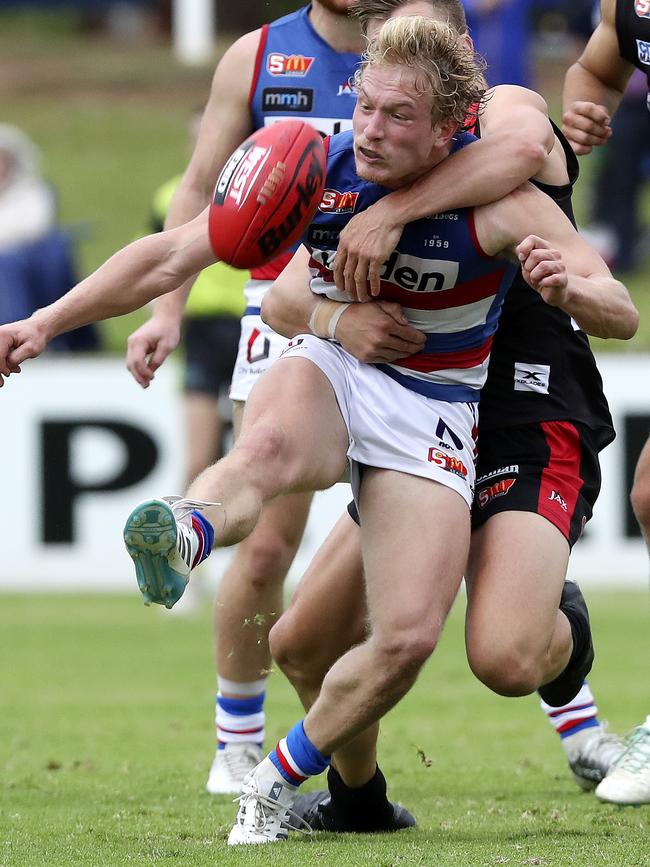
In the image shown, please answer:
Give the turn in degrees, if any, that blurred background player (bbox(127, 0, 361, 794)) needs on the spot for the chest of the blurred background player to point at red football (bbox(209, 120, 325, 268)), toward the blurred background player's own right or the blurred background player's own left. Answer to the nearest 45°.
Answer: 0° — they already face it

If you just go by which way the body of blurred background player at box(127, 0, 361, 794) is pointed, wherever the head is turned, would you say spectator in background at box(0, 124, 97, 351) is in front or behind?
behind

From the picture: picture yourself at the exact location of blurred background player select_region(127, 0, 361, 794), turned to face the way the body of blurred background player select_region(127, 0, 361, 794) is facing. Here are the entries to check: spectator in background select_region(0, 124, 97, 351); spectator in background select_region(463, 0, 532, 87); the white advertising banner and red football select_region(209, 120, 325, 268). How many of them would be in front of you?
1

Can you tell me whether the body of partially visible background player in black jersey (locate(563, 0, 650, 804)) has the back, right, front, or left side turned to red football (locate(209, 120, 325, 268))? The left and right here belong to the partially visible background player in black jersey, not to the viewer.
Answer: front

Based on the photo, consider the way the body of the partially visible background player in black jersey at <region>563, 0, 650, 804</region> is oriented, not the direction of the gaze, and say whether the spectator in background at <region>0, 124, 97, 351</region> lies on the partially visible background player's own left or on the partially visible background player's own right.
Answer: on the partially visible background player's own right

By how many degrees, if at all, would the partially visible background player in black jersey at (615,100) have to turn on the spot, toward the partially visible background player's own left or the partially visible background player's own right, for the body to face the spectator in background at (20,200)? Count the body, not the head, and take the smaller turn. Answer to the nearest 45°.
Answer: approximately 90° to the partially visible background player's own right

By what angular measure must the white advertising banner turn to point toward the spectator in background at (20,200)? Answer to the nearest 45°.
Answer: approximately 180°

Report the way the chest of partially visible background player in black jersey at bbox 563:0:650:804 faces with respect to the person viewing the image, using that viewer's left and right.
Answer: facing the viewer and to the left of the viewer

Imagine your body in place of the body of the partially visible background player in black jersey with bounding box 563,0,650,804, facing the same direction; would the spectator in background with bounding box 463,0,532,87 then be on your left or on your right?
on your right

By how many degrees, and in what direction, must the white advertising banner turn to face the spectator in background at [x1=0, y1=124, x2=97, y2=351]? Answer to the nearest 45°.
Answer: approximately 180°

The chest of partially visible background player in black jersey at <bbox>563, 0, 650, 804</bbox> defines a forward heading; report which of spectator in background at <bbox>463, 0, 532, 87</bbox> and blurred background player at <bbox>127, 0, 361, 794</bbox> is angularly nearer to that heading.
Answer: the blurred background player

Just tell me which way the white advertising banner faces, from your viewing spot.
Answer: facing the viewer
